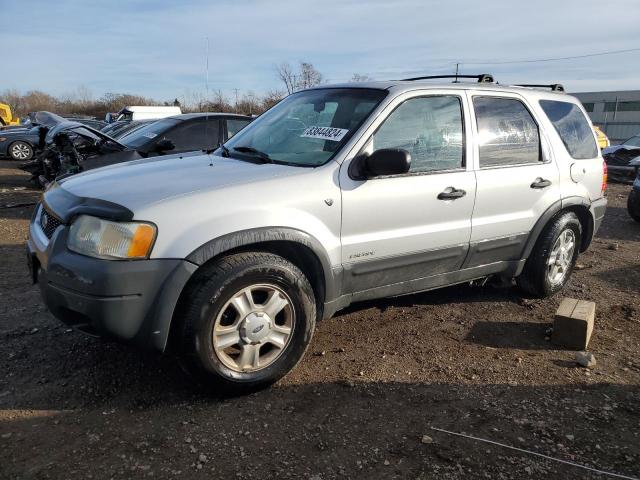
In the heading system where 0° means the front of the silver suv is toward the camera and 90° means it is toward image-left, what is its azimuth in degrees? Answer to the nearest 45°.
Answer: approximately 45°

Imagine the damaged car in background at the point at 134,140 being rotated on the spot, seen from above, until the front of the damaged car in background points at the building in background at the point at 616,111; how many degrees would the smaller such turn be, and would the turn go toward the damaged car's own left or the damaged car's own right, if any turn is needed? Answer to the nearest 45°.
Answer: approximately 180°

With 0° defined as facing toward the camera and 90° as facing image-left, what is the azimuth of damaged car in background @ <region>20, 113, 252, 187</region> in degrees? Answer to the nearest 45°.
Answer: approximately 45°

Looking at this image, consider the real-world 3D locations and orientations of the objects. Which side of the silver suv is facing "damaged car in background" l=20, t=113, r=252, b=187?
right

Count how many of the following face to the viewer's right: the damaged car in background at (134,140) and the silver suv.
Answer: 0

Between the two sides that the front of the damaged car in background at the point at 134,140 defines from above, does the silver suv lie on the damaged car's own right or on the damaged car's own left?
on the damaged car's own left
